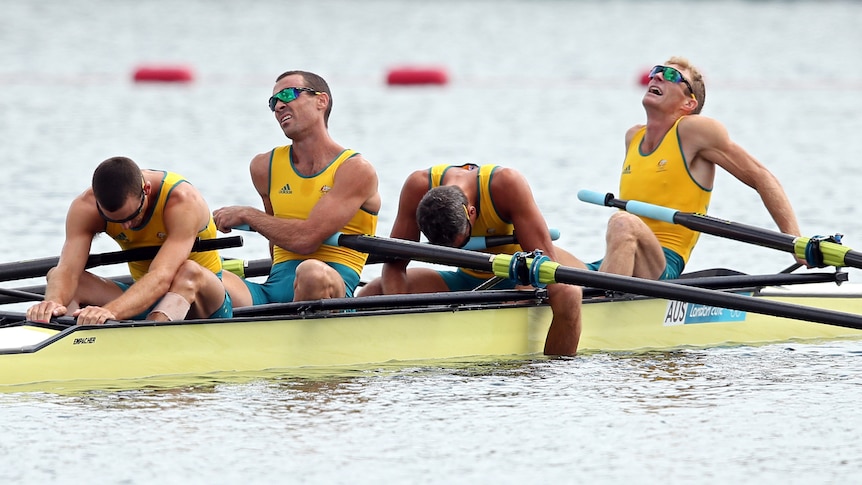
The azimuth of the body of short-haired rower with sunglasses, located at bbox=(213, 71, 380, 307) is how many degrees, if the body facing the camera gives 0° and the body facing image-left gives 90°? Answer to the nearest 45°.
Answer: approximately 45°

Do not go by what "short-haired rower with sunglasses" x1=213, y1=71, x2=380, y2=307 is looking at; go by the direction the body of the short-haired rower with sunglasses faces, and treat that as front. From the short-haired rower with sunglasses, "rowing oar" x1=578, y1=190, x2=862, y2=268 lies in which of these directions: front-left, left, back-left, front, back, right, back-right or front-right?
back-left

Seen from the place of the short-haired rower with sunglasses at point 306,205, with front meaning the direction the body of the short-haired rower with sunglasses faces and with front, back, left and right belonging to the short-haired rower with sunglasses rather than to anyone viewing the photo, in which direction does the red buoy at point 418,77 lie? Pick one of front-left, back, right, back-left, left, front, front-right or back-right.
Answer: back-right

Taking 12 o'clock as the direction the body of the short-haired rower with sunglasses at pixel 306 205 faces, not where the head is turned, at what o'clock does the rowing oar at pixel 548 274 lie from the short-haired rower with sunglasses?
The rowing oar is roughly at 8 o'clock from the short-haired rower with sunglasses.

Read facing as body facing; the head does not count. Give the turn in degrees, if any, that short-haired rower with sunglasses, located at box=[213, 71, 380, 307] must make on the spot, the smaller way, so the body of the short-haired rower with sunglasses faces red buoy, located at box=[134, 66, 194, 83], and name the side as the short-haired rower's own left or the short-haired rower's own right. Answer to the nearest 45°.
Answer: approximately 135° to the short-haired rower's own right
